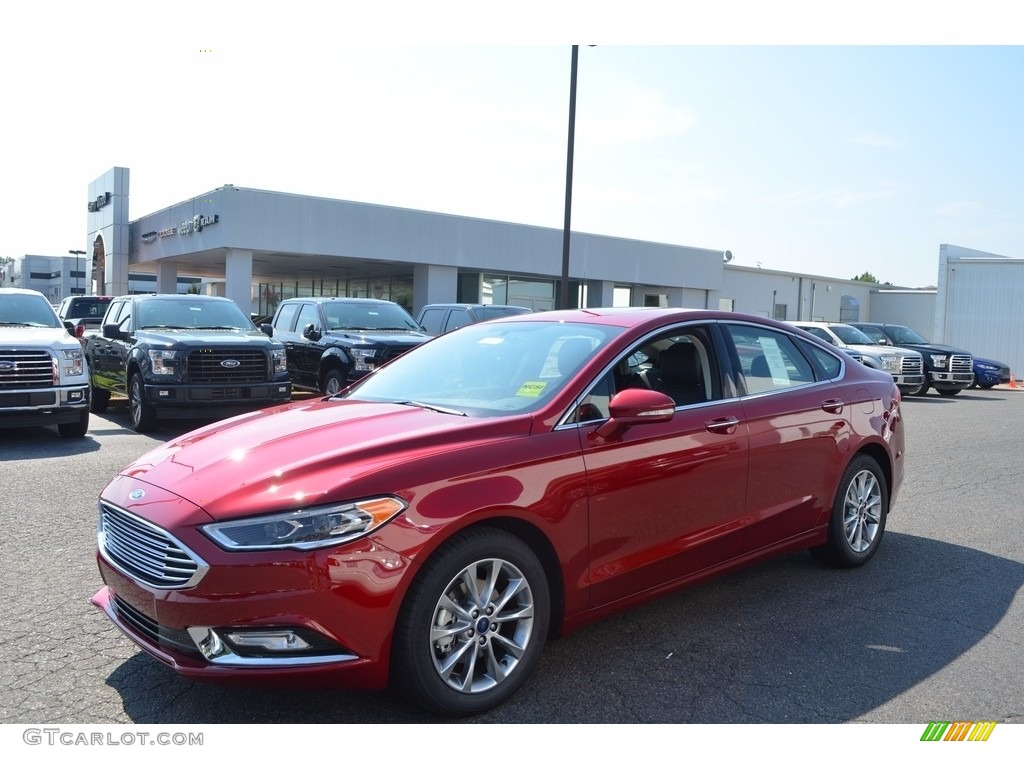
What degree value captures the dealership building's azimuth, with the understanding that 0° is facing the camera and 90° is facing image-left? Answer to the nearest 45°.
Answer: approximately 45°

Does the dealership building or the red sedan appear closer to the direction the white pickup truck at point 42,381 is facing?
the red sedan

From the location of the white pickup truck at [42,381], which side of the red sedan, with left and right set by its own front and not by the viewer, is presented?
right

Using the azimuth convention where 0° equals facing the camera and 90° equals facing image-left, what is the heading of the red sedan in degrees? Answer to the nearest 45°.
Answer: approximately 45°

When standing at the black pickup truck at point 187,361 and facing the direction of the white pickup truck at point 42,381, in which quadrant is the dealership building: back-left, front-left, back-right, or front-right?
back-right

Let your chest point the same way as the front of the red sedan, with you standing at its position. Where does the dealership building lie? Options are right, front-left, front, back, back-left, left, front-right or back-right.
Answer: back-right

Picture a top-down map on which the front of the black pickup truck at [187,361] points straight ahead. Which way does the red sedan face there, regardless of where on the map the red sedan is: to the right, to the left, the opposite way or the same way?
to the right

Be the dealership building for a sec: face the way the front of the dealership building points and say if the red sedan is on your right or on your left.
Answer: on your left
